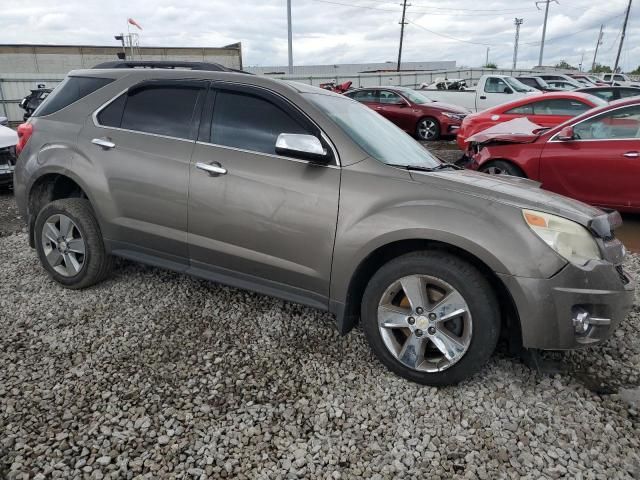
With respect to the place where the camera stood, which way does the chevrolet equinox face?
facing the viewer and to the right of the viewer

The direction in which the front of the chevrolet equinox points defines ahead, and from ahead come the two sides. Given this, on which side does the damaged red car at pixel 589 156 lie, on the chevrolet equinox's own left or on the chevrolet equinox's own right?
on the chevrolet equinox's own left

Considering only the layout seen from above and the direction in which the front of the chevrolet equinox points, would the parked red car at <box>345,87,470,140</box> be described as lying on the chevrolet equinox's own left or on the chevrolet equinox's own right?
on the chevrolet equinox's own left

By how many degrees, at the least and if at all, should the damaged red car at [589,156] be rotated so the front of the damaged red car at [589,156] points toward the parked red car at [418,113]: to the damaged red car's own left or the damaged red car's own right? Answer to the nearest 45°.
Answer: approximately 45° to the damaged red car's own right

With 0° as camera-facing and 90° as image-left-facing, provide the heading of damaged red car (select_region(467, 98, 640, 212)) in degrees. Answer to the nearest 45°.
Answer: approximately 90°

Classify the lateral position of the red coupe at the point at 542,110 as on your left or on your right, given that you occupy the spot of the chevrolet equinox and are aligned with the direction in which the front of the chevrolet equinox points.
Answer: on your left
